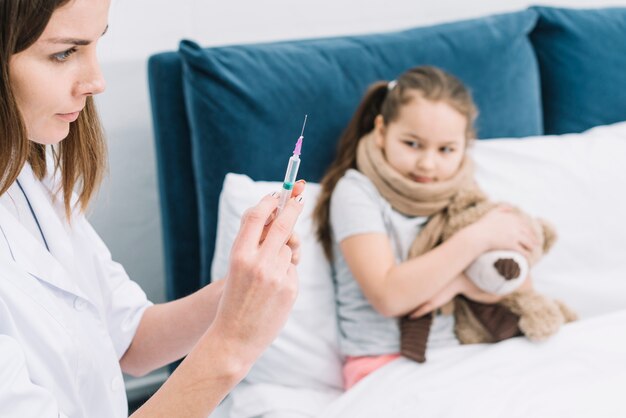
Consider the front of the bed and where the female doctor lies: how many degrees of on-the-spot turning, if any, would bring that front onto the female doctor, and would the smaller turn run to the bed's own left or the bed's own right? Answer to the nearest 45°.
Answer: approximately 90° to the bed's own right

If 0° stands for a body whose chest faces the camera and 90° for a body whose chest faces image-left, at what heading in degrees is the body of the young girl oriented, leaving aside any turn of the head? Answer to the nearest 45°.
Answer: approximately 315°

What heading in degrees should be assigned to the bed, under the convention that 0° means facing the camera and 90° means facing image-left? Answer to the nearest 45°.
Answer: approximately 315°

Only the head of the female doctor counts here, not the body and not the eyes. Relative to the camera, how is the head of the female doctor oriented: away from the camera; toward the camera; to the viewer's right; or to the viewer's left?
to the viewer's right
